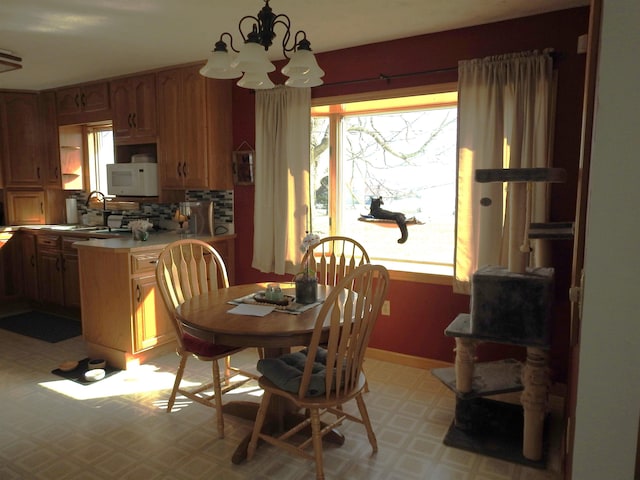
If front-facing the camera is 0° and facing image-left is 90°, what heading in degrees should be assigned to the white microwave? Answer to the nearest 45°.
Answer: approximately 45°

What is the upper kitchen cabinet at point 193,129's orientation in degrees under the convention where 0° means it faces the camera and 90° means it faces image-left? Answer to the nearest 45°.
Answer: approximately 45°

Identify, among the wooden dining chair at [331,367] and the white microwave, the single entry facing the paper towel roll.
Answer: the wooden dining chair

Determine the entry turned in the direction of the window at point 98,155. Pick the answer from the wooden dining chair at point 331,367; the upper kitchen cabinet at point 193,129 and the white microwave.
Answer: the wooden dining chair

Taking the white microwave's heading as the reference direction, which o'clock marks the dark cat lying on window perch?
The dark cat lying on window perch is roughly at 9 o'clock from the white microwave.

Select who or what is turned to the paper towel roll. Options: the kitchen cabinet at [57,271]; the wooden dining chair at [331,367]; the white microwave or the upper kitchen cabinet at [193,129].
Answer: the wooden dining chair

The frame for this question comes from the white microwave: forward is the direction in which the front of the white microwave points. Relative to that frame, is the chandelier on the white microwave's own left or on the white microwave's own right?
on the white microwave's own left

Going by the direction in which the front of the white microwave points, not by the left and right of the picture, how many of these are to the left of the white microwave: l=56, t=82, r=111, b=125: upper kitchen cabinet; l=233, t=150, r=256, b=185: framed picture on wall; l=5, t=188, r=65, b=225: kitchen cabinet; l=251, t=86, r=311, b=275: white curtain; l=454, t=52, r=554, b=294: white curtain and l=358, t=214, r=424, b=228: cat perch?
4

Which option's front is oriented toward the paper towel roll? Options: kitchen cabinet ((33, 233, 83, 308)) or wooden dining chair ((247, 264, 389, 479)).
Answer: the wooden dining chair

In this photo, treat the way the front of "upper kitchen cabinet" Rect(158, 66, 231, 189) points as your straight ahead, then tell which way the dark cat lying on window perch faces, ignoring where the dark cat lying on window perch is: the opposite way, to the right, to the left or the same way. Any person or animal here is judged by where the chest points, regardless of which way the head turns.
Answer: to the right

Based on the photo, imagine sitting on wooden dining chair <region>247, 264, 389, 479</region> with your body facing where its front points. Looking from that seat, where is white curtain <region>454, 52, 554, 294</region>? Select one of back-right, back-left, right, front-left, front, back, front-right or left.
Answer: right

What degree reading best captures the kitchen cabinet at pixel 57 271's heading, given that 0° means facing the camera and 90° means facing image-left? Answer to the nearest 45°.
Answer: approximately 45°

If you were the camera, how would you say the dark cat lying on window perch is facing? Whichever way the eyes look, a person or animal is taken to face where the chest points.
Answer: facing to the left of the viewer
